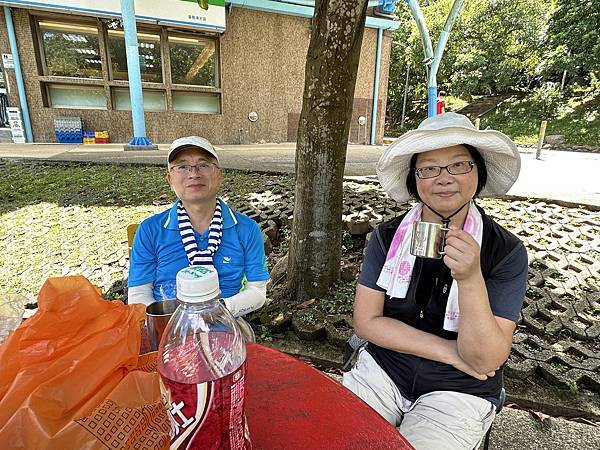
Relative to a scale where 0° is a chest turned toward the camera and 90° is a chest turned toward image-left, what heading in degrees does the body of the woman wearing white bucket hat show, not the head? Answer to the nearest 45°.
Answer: approximately 0°

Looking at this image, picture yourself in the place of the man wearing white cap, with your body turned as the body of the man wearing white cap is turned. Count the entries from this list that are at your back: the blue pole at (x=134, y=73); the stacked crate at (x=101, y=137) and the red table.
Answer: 2

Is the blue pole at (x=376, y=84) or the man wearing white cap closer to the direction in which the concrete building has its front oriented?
the man wearing white cap

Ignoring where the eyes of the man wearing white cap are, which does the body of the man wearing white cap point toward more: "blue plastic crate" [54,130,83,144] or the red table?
the red table

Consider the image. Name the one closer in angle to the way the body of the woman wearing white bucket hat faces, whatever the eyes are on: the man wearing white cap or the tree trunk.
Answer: the man wearing white cap

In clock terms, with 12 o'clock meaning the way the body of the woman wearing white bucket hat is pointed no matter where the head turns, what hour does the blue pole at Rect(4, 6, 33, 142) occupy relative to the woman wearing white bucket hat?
The blue pole is roughly at 4 o'clock from the woman wearing white bucket hat.

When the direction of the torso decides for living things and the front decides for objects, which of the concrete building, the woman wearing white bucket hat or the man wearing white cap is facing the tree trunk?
the concrete building

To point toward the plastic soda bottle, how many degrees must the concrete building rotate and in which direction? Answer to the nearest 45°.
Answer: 0° — it already faces it

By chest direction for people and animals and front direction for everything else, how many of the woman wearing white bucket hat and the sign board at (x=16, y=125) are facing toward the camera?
2
